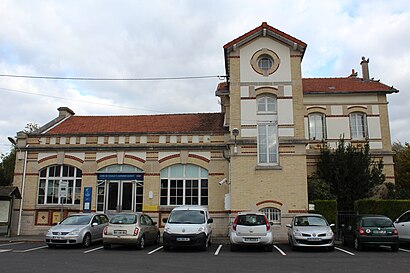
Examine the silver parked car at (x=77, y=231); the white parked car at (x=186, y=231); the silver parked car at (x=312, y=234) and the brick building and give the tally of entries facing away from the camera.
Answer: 0

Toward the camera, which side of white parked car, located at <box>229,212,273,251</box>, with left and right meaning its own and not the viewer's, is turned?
back

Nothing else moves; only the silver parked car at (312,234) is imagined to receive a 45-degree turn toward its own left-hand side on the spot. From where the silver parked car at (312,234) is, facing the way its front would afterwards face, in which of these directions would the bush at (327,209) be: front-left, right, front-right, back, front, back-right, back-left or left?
back-left

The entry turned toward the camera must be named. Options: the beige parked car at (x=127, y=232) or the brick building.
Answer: the brick building

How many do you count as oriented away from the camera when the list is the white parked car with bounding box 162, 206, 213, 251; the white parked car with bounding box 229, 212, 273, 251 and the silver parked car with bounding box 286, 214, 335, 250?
1

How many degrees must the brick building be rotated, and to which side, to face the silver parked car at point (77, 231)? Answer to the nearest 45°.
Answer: approximately 45° to its right

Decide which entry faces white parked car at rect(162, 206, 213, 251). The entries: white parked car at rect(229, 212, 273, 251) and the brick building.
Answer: the brick building

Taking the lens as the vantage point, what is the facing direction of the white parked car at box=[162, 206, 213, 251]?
facing the viewer

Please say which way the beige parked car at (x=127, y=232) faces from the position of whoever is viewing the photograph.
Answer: facing away from the viewer and to the right of the viewer

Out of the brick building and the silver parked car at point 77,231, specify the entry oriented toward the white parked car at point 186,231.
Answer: the brick building

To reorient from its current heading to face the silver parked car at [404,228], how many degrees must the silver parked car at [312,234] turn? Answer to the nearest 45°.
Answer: approximately 135° to its left

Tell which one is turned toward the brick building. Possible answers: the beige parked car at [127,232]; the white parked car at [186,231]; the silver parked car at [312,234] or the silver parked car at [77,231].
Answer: the beige parked car at [127,232]

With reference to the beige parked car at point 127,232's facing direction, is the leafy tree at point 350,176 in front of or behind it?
in front

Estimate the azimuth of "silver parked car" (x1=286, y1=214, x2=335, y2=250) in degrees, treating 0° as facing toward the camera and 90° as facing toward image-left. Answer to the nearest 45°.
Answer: approximately 0°

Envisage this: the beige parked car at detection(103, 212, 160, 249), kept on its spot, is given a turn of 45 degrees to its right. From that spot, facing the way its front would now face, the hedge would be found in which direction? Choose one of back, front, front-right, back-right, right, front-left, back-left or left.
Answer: front

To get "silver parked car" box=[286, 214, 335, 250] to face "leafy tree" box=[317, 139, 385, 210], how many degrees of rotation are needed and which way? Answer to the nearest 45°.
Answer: approximately 180°

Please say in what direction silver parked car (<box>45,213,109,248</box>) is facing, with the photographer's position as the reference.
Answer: facing the viewer and to the left of the viewer
